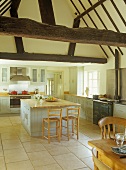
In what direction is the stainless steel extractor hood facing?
toward the camera

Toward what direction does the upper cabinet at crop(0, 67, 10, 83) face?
toward the camera

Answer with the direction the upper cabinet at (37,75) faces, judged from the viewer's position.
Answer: facing the viewer

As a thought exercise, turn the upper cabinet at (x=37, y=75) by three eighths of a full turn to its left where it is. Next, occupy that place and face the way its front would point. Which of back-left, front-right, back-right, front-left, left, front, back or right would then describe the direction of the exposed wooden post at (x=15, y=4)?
back-right

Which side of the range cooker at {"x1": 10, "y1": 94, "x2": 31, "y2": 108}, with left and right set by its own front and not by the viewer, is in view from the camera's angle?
front

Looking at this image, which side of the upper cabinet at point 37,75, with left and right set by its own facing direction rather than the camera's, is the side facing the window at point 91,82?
left

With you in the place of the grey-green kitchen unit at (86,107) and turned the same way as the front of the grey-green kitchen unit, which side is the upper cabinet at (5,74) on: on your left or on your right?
on your right

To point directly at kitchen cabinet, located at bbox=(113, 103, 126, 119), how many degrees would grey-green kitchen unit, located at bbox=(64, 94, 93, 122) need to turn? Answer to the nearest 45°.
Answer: approximately 90° to its left

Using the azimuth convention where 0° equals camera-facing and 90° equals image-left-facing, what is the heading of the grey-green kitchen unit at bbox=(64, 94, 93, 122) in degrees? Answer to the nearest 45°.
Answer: approximately 45°

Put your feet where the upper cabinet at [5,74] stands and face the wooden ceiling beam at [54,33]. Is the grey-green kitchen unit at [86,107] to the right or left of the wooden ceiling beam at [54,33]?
left

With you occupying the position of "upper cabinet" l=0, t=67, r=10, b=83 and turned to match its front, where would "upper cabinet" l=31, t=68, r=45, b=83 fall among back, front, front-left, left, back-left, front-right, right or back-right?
left

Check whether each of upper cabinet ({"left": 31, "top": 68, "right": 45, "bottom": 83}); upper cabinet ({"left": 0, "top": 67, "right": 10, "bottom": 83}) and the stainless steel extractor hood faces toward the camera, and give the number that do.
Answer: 3

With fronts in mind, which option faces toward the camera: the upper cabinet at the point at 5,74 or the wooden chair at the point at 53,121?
the upper cabinet

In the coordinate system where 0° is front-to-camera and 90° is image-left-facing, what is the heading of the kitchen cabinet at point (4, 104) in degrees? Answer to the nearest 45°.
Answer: approximately 0°

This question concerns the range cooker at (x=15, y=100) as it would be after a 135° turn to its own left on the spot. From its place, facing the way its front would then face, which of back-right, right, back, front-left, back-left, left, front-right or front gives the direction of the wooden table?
back-right

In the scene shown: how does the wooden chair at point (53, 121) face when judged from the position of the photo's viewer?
facing away from the viewer and to the left of the viewer
